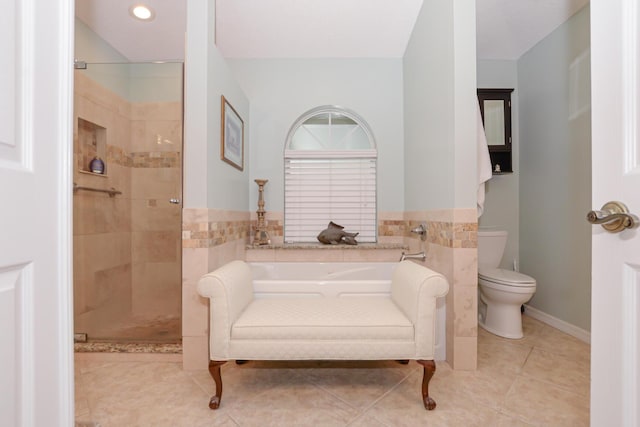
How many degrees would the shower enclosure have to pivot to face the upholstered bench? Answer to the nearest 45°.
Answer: approximately 45° to its left

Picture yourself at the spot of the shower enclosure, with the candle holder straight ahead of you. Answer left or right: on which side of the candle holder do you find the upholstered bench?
right

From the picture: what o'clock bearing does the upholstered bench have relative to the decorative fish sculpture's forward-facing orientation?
The upholstered bench is roughly at 9 o'clock from the decorative fish sculpture.

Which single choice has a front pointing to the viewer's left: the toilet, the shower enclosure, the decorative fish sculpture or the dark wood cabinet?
the decorative fish sculpture

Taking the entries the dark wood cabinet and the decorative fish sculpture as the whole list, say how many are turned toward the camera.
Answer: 1

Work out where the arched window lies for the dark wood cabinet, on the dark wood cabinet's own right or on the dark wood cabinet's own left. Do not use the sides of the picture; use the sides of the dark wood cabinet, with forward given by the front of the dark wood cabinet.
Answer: on the dark wood cabinet's own right

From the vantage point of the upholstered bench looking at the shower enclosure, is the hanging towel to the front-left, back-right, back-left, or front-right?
back-right

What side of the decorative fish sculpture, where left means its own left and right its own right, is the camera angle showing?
left

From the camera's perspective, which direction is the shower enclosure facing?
toward the camera

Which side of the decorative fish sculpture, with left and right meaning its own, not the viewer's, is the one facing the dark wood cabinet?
back

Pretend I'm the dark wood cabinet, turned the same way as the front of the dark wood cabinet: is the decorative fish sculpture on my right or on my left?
on my right

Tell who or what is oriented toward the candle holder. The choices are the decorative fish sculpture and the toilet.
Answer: the decorative fish sculpture

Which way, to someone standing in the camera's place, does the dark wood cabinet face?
facing the viewer

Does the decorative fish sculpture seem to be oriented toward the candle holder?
yes

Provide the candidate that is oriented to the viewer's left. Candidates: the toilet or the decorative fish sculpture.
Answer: the decorative fish sculpture

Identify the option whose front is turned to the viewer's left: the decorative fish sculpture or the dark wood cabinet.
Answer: the decorative fish sculpture

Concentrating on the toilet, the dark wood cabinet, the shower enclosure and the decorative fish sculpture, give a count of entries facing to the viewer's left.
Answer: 1

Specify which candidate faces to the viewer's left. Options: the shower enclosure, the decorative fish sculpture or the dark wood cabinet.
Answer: the decorative fish sculpture
